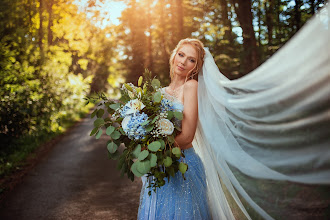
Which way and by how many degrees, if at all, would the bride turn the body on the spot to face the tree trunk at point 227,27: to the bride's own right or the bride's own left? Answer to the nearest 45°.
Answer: approximately 135° to the bride's own right

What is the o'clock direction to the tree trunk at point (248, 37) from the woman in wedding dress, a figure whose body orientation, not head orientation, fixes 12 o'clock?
The tree trunk is roughly at 5 o'clock from the woman in wedding dress.

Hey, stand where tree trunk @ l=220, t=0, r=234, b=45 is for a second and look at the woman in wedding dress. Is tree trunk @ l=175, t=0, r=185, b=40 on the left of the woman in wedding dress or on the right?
right

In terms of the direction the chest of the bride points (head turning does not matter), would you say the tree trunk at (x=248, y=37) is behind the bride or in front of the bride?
behind

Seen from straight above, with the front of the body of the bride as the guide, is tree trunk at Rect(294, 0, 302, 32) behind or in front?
behind

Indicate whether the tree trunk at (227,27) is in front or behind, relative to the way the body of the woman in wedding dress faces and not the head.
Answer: behind

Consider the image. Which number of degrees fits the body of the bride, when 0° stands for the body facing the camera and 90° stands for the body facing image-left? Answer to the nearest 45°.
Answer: approximately 45°

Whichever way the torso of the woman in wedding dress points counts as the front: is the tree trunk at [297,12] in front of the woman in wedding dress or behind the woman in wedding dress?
behind

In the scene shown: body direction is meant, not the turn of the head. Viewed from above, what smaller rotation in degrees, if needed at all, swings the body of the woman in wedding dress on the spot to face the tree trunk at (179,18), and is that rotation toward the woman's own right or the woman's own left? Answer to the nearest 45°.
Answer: approximately 135° to the woman's own right
